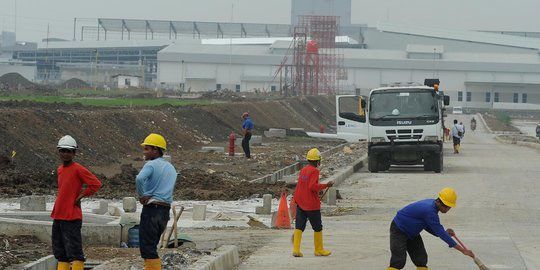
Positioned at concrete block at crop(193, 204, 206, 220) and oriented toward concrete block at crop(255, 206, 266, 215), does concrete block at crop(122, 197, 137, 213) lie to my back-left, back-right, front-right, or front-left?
back-left

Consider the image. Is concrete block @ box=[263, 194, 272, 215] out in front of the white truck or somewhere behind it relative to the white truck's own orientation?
in front

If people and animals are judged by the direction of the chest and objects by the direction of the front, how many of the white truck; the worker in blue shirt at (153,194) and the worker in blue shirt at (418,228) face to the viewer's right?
1

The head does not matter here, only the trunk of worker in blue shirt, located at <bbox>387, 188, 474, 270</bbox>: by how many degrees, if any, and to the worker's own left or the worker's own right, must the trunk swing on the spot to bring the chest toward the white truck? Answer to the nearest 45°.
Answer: approximately 90° to the worker's own left

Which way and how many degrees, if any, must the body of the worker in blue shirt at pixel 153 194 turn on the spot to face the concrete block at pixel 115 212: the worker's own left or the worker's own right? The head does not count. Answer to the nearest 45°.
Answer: approximately 45° to the worker's own right

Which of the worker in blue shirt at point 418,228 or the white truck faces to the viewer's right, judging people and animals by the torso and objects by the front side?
the worker in blue shirt

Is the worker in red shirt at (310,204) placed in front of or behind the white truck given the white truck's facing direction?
in front

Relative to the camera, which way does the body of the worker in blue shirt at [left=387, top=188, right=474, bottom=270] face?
to the viewer's right

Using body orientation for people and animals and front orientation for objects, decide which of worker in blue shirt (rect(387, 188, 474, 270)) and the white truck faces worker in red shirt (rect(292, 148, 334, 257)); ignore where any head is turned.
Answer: the white truck

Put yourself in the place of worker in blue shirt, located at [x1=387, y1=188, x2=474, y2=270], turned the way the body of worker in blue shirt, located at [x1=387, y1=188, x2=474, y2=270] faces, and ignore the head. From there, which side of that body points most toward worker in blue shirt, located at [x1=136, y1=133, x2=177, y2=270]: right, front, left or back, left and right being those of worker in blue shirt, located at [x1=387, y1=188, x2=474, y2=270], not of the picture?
back
